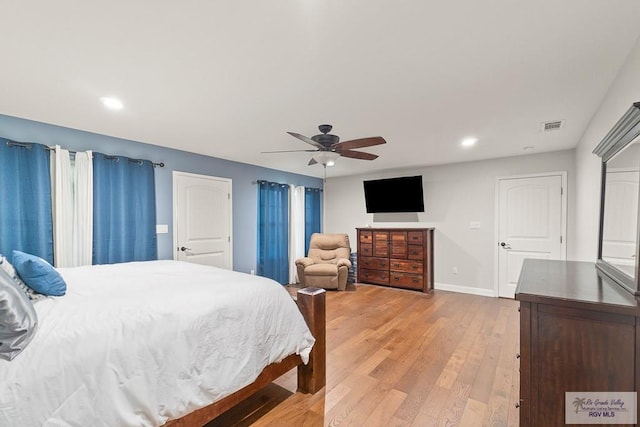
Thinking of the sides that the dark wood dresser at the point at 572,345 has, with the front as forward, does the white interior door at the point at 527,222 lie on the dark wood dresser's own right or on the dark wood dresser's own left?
on the dark wood dresser's own right

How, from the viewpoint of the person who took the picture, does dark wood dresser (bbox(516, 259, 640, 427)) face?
facing to the left of the viewer

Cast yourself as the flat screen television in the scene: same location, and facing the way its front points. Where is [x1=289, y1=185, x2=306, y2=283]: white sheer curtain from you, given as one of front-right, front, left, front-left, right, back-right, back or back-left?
right

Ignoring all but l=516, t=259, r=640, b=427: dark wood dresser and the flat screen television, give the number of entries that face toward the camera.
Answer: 1

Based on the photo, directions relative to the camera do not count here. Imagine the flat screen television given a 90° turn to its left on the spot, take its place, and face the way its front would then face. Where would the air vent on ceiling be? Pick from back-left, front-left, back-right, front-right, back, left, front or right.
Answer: front-right

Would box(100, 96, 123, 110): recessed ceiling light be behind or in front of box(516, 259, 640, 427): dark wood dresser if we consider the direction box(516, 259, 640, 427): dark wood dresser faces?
in front

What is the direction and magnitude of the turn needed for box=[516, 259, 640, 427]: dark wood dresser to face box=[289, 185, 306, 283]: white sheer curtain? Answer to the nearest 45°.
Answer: approximately 45° to its right

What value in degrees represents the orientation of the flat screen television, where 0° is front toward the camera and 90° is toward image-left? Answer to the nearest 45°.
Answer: approximately 0°

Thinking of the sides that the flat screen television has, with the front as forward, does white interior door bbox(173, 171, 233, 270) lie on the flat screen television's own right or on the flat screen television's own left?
on the flat screen television's own right

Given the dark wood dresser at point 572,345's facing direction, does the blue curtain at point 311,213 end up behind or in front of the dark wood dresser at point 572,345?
in front

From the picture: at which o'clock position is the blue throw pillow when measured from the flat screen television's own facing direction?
The blue throw pillow is roughly at 1 o'clock from the flat screen television.

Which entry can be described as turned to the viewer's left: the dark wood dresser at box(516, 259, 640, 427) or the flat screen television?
the dark wood dresser
